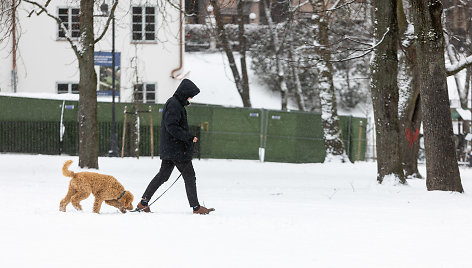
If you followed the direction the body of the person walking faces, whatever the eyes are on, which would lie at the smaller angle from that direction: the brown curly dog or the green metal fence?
the green metal fence

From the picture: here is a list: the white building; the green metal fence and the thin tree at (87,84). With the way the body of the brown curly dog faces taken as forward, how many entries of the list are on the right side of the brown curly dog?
0

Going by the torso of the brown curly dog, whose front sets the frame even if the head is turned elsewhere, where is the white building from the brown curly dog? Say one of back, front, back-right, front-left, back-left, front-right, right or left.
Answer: left

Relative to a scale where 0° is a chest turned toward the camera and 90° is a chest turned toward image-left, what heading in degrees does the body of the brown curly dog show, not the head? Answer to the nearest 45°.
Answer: approximately 270°

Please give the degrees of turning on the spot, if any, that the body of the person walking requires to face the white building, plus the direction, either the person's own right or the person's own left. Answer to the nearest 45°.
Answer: approximately 90° to the person's own left

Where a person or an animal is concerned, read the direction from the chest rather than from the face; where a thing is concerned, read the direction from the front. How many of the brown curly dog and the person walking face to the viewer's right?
2

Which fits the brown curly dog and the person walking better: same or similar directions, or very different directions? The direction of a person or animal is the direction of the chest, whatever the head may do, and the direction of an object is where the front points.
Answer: same or similar directions

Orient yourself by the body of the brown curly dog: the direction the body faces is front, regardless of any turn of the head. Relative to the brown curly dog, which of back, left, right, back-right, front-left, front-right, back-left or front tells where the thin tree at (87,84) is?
left

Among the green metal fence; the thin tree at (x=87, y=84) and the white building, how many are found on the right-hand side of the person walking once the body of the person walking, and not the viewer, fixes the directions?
0
